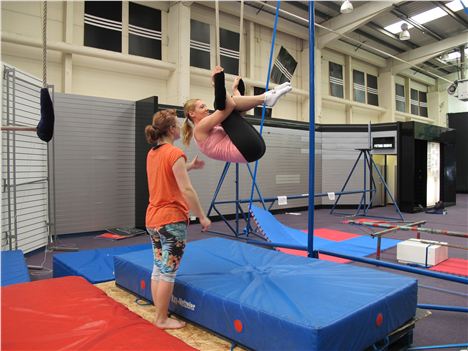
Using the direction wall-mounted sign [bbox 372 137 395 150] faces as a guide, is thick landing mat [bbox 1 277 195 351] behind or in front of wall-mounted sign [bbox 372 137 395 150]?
in front

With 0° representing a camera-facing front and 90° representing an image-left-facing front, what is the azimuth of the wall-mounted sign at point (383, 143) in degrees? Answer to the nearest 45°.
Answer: approximately 0°

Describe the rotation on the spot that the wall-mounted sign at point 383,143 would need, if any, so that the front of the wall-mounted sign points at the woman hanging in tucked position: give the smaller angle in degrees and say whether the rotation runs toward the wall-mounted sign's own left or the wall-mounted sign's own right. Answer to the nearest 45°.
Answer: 0° — it already faces them

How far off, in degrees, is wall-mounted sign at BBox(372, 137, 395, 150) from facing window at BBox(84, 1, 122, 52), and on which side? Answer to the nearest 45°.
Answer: approximately 45° to its right

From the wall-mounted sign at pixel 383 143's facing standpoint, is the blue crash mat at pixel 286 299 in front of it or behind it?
in front

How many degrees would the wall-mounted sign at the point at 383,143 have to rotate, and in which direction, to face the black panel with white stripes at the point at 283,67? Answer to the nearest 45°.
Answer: approximately 90° to its right

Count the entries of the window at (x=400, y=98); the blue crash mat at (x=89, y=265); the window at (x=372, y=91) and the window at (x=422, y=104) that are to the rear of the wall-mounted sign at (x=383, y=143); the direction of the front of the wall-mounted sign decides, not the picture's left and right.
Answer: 3

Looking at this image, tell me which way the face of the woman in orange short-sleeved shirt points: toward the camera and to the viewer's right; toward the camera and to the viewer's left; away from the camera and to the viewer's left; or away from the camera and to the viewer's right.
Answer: away from the camera and to the viewer's right

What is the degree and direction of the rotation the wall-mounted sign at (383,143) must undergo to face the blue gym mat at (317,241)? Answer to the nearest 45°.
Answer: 0° — it already faces it

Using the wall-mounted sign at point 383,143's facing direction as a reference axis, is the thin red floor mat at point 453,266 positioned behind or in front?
in front

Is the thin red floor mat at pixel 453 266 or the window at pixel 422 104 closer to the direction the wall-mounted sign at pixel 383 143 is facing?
the thin red floor mat
